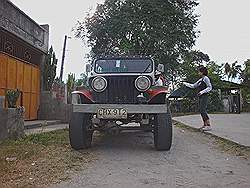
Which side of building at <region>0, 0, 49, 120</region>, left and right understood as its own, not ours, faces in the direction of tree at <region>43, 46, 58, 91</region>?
left

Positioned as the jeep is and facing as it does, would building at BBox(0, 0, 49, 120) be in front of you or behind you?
behind

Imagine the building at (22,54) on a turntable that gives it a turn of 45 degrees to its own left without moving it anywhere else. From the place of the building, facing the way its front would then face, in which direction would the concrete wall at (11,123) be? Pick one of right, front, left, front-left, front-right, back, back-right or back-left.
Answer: right

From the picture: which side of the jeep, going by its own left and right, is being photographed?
front

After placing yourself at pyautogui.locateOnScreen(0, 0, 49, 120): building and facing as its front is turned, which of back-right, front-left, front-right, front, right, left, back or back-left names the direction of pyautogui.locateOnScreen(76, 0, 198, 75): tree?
left

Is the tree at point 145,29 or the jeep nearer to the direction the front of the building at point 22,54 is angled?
the jeep

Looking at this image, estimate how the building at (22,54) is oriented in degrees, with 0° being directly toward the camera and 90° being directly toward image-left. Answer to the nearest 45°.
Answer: approximately 315°

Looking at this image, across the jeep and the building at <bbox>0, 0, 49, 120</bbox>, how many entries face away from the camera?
0

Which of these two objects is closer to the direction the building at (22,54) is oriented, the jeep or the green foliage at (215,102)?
the jeep

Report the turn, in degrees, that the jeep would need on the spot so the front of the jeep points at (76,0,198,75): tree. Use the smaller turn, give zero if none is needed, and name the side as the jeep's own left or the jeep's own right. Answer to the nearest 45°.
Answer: approximately 180°

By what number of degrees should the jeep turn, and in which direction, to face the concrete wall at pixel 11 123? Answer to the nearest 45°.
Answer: approximately 90° to its right
